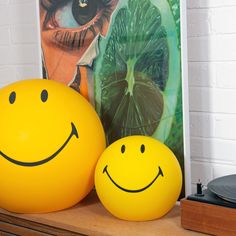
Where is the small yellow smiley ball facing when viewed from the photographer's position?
facing the viewer

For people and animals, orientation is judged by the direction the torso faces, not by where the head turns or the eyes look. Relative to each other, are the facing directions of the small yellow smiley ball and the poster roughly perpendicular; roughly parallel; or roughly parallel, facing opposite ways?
roughly parallel

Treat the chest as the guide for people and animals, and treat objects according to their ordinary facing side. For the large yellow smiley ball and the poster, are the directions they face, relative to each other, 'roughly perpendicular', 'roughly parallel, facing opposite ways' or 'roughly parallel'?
roughly parallel

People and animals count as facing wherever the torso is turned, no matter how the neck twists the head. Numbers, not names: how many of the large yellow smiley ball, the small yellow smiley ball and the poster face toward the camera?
3

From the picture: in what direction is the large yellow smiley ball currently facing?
toward the camera

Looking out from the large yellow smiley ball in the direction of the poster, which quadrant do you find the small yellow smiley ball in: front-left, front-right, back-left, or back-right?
front-right

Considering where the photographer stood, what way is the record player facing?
facing the viewer and to the left of the viewer
